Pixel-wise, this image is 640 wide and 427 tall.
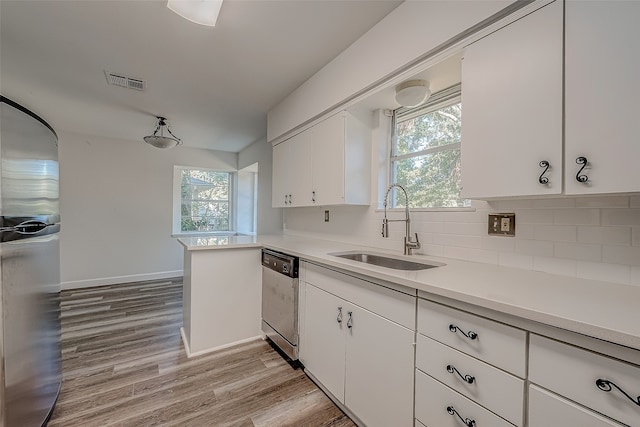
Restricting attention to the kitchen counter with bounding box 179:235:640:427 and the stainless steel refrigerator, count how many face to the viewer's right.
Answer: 1

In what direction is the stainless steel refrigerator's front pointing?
to the viewer's right

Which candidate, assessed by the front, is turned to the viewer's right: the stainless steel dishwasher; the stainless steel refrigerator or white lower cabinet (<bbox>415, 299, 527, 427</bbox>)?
the stainless steel refrigerator

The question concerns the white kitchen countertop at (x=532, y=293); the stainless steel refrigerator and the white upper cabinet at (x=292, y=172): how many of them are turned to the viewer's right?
1

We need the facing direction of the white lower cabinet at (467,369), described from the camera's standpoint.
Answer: facing the viewer and to the left of the viewer

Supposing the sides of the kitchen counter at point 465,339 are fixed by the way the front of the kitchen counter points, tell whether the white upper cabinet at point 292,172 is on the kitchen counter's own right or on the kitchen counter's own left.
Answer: on the kitchen counter's own right

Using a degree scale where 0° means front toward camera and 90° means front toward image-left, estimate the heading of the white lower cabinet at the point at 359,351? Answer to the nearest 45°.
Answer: approximately 45°

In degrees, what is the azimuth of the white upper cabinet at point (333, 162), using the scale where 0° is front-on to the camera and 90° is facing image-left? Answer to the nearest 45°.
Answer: approximately 45°
